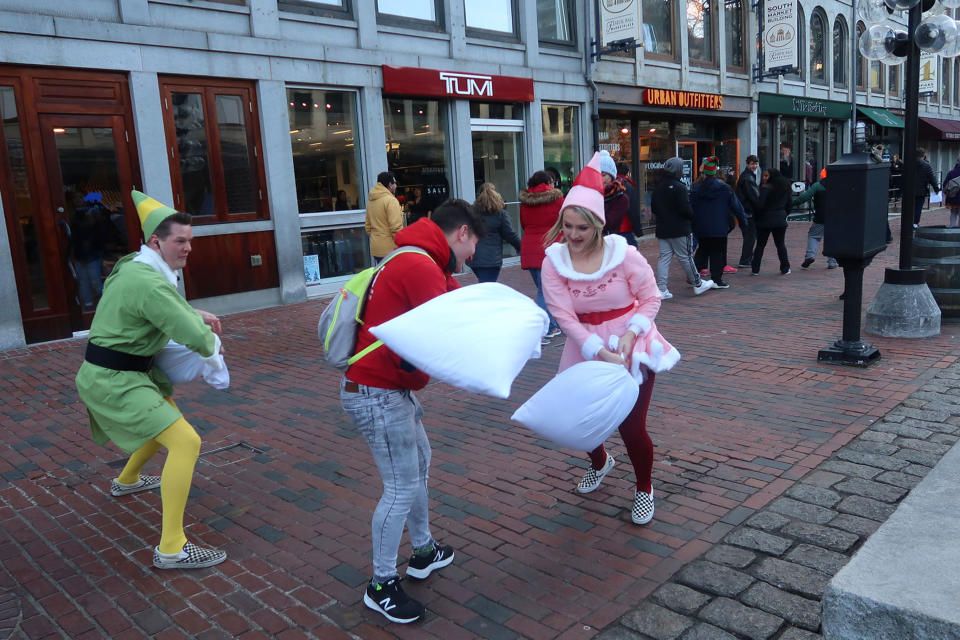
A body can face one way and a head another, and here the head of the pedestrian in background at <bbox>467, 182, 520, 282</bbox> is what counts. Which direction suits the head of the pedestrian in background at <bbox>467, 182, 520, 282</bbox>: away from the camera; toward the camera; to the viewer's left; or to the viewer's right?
away from the camera

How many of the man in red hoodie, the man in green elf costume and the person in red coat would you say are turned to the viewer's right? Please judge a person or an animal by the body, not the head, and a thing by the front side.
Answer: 2

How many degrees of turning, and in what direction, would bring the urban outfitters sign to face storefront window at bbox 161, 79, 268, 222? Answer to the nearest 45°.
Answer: approximately 90° to its right

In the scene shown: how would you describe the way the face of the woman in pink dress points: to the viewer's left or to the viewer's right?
to the viewer's left

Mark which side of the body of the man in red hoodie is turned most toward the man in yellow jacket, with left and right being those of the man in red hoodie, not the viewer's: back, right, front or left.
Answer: left

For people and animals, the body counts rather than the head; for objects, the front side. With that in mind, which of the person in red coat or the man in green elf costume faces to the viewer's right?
the man in green elf costume

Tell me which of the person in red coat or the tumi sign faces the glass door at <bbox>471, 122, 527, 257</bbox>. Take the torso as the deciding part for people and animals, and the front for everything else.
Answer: the person in red coat

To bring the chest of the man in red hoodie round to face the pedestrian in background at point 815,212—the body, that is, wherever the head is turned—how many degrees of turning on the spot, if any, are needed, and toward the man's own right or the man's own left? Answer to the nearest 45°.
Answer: approximately 45° to the man's own left

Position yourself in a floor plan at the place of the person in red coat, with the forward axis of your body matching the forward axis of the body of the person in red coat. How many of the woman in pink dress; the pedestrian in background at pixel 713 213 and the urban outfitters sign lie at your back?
1

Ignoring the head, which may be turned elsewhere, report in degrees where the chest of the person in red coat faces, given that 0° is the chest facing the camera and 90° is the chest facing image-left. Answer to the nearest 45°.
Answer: approximately 180°

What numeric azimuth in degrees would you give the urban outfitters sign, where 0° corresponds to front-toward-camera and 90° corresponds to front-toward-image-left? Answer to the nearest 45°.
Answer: approximately 315°

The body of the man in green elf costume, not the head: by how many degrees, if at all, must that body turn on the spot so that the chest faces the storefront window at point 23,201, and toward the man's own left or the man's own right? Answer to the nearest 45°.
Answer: approximately 90° to the man's own left
